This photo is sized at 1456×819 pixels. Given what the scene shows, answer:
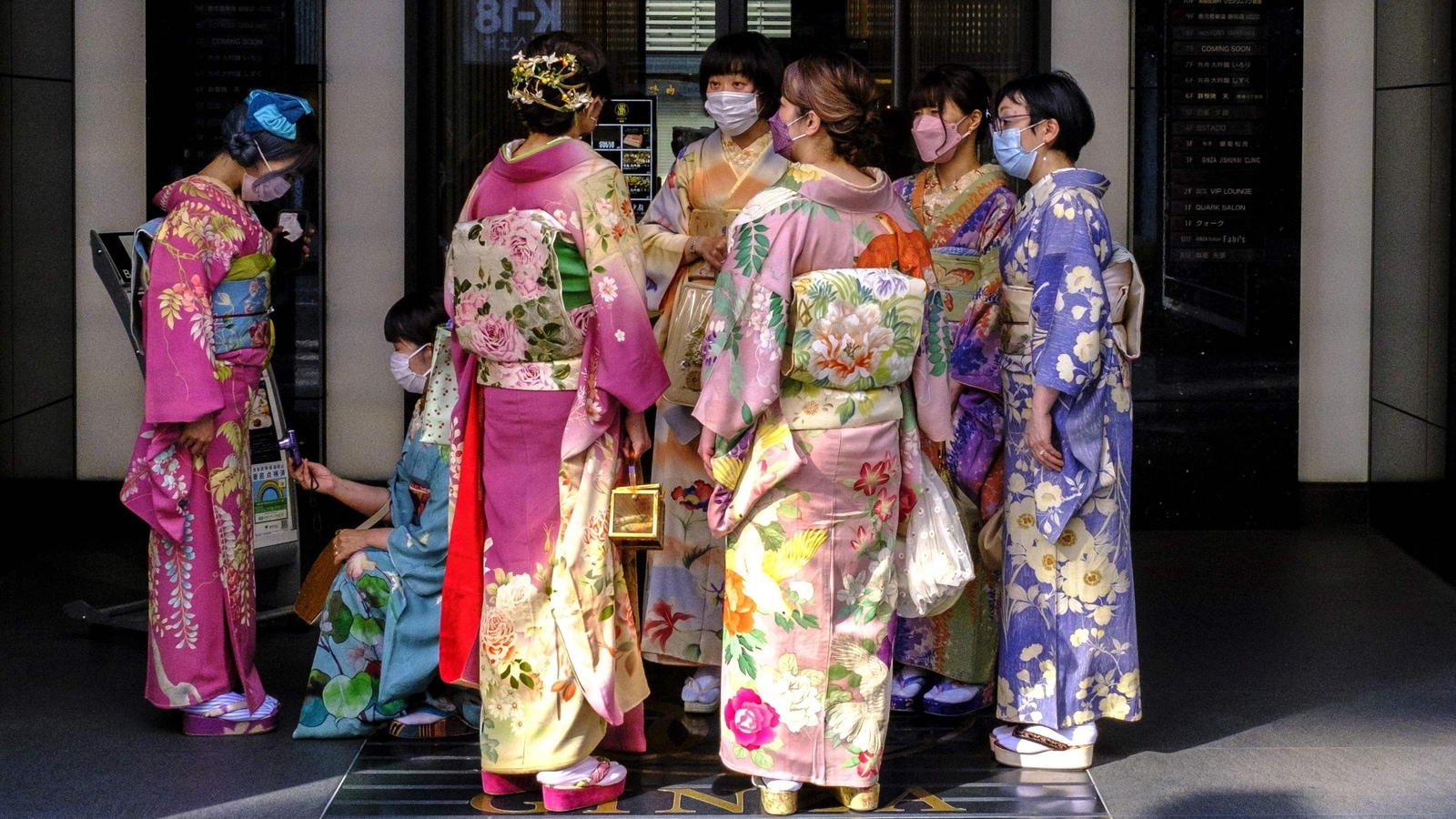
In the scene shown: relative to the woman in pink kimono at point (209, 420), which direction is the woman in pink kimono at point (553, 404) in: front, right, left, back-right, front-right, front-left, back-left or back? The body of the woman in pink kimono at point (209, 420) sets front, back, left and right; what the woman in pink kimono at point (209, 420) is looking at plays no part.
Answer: front-right

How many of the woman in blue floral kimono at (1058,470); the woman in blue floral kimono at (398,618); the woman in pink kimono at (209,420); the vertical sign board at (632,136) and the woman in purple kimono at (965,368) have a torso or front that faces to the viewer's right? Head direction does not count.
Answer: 1

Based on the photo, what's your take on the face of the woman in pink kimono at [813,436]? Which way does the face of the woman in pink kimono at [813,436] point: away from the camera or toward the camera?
away from the camera

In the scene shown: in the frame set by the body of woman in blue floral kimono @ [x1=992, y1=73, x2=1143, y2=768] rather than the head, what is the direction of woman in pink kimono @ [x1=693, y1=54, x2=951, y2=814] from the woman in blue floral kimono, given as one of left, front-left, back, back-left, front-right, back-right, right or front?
front-left

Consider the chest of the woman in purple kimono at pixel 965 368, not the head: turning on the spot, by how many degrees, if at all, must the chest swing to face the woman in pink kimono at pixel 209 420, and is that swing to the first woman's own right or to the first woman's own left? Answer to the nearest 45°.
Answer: approximately 45° to the first woman's own right

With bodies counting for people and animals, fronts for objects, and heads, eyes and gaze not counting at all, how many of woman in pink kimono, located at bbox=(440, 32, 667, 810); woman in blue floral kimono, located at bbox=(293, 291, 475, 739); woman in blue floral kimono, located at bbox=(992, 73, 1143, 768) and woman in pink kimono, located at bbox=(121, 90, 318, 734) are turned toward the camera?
0

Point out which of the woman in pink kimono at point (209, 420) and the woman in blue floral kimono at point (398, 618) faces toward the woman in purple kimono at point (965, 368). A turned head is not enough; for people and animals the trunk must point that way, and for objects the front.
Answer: the woman in pink kimono

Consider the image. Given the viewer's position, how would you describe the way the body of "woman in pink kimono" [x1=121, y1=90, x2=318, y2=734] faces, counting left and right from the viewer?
facing to the right of the viewer

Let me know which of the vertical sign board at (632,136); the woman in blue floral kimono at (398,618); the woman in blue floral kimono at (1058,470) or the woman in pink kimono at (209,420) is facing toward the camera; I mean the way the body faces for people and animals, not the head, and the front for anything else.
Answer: the vertical sign board

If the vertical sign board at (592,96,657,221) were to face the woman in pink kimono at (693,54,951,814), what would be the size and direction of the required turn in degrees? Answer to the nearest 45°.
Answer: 0° — it already faces them

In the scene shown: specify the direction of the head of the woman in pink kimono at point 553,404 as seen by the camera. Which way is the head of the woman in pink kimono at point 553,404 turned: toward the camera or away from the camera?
away from the camera

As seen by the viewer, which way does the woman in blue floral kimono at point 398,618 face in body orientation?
to the viewer's left

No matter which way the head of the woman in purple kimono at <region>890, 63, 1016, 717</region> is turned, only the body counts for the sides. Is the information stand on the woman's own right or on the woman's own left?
on the woman's own right

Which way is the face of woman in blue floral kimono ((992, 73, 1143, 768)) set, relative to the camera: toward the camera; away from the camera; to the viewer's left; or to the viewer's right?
to the viewer's left

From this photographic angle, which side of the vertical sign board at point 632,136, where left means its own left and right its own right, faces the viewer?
front

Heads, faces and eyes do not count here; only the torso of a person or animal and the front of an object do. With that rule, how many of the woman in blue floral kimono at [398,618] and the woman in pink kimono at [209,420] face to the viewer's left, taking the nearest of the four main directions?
1

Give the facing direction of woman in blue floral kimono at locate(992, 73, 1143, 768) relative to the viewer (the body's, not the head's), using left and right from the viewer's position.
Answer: facing to the left of the viewer

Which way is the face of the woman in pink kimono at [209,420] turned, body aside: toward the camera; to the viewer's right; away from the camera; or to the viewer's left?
to the viewer's right

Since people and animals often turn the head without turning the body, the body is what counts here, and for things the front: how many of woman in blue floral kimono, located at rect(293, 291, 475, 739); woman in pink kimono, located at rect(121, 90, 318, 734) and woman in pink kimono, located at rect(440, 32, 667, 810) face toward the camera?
0
